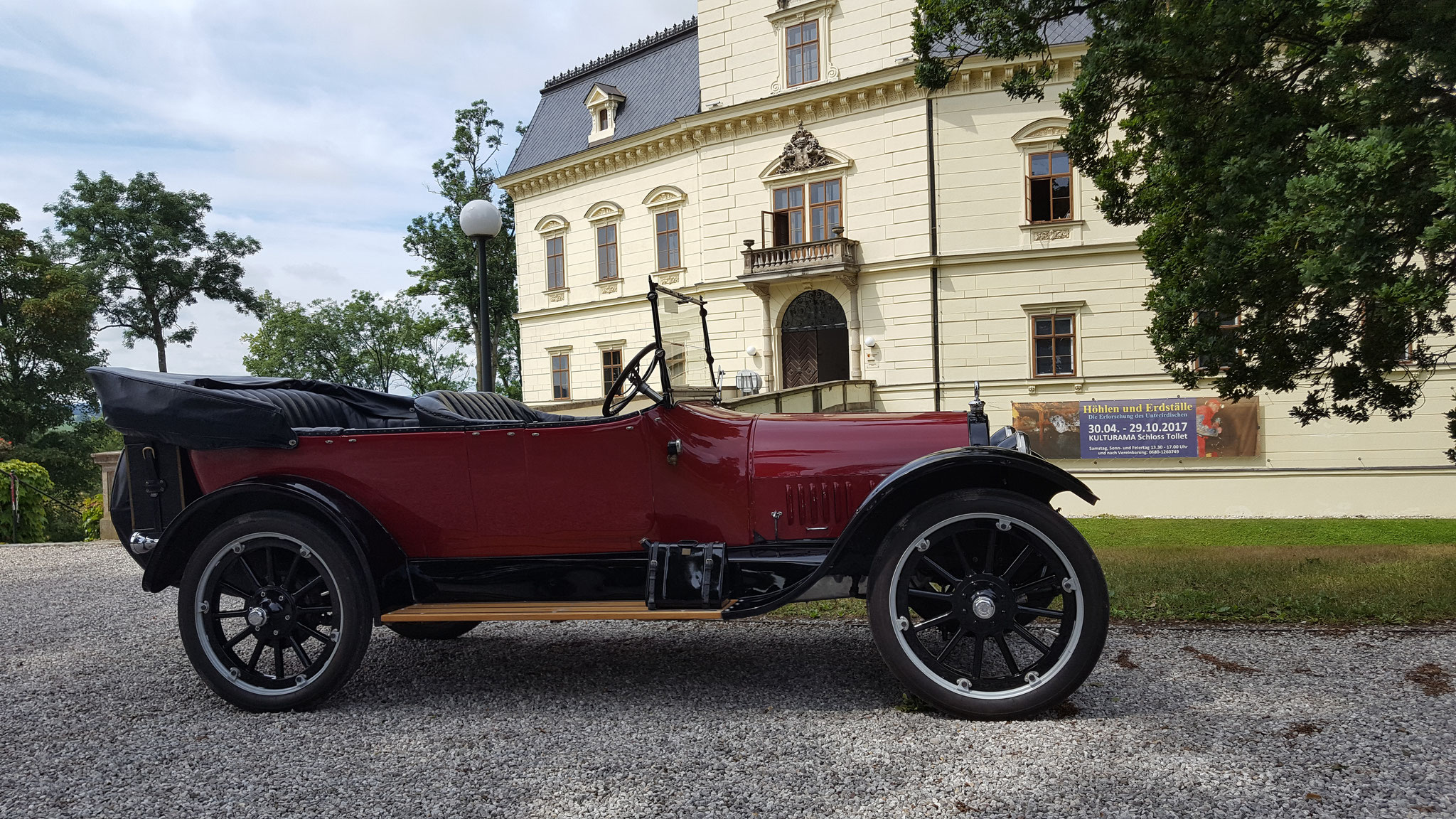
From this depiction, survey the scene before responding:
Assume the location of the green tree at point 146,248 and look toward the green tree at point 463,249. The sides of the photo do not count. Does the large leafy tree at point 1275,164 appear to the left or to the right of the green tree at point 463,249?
right

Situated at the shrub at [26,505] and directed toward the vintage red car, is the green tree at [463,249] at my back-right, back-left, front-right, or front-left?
back-left

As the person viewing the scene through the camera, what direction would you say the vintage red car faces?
facing to the right of the viewer

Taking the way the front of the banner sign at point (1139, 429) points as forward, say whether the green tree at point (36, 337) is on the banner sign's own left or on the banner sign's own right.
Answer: on the banner sign's own right

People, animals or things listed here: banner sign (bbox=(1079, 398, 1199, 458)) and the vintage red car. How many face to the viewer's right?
1

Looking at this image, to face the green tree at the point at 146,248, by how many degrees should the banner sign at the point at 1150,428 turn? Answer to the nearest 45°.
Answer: approximately 90° to its right

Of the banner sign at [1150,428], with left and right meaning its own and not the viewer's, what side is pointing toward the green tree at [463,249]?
right

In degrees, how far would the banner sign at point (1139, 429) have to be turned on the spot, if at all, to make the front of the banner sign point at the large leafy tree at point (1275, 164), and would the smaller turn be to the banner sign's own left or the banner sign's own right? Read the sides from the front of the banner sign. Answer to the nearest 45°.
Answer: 0° — it already faces it

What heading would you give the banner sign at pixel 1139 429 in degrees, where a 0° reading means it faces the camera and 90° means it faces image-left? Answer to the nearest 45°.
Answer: approximately 0°
